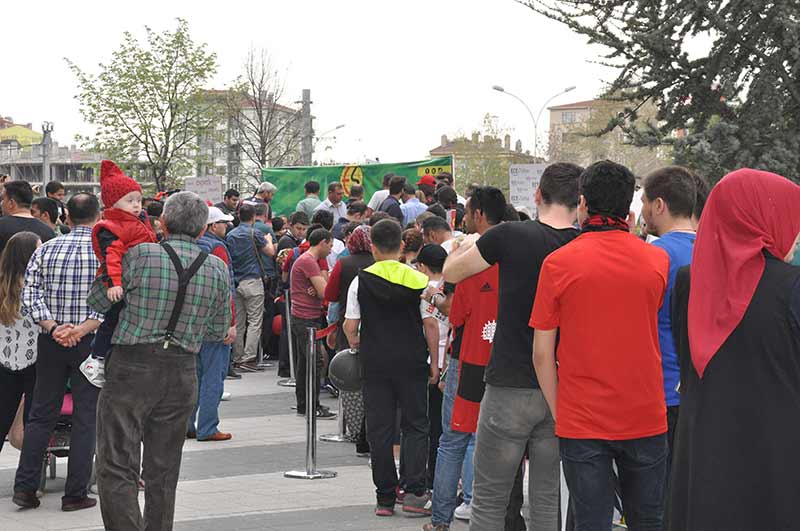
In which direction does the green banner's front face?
toward the camera

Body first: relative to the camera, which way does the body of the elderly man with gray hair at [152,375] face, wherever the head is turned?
away from the camera

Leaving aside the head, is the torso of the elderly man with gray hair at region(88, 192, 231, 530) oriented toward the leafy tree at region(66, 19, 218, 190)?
yes

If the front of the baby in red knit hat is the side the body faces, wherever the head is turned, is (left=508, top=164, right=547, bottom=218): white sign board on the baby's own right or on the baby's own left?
on the baby's own left

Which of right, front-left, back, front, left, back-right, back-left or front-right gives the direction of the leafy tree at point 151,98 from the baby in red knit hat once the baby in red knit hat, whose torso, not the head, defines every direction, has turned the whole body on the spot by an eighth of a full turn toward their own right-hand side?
back

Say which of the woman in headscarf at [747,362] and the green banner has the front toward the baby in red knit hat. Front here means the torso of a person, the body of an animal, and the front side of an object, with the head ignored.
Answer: the green banner

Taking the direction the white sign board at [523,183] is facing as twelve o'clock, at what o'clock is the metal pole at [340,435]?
The metal pole is roughly at 1 o'clock from the white sign board.

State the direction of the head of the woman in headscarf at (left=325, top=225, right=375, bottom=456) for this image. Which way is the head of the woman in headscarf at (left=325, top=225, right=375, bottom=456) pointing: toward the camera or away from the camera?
away from the camera

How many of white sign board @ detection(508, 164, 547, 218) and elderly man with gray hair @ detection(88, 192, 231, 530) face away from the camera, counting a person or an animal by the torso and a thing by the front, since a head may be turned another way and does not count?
1

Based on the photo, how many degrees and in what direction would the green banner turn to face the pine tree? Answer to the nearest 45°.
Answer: approximately 45° to its left

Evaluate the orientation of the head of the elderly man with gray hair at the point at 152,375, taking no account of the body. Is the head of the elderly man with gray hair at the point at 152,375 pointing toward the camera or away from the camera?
away from the camera

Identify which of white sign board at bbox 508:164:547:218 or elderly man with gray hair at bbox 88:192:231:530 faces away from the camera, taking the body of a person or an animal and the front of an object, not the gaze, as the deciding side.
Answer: the elderly man with gray hair

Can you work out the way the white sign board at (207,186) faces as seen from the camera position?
facing the viewer

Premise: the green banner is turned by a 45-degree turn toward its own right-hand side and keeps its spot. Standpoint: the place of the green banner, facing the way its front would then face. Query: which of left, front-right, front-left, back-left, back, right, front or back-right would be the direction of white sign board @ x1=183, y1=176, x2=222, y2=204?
front

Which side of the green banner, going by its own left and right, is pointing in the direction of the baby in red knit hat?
front

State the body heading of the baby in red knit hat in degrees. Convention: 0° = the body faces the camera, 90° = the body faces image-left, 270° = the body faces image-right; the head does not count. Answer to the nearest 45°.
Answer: approximately 315°

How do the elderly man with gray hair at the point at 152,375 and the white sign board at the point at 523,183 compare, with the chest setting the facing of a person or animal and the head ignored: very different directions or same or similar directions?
very different directions

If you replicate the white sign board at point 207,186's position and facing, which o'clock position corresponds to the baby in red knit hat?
The baby in red knit hat is roughly at 12 o'clock from the white sign board.
